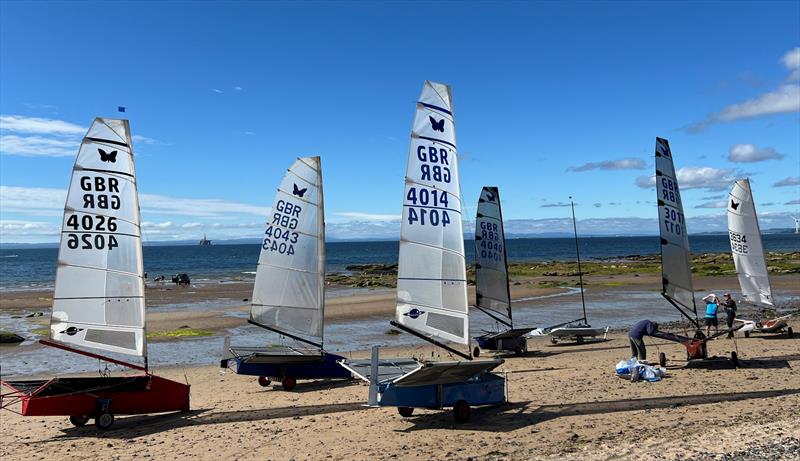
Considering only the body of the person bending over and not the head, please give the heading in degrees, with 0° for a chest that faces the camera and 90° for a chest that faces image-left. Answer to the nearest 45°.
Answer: approximately 270°

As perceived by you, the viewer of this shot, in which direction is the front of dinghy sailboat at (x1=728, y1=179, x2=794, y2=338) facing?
facing to the right of the viewer

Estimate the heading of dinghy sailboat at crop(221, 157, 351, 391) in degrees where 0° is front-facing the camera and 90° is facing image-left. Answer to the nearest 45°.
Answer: approximately 270°

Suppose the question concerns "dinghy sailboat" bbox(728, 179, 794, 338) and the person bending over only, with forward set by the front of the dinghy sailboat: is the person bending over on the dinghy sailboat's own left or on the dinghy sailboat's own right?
on the dinghy sailboat's own right

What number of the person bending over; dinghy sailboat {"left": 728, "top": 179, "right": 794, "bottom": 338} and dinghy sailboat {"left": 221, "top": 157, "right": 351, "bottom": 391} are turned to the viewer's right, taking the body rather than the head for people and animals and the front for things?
3

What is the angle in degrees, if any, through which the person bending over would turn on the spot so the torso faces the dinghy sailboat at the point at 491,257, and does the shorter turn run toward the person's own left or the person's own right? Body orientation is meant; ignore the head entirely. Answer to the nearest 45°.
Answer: approximately 135° to the person's own left

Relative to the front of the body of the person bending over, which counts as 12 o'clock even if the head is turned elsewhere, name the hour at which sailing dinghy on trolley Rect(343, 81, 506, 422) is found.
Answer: The sailing dinghy on trolley is roughly at 4 o'clock from the person bending over.

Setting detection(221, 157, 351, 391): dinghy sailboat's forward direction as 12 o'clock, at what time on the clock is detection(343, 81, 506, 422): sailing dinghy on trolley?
The sailing dinghy on trolley is roughly at 2 o'clock from the dinghy sailboat.
